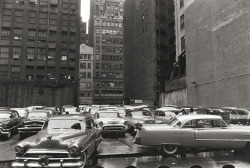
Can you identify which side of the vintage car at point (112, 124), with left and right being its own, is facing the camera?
front

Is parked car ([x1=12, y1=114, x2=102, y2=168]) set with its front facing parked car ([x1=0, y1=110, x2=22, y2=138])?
no

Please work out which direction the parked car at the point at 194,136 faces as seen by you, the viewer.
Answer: facing to the right of the viewer

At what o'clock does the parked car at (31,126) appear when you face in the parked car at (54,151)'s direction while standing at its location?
the parked car at (31,126) is roughly at 4 o'clock from the parked car at (54,151).

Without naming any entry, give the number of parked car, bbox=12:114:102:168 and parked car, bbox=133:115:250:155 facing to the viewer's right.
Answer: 1

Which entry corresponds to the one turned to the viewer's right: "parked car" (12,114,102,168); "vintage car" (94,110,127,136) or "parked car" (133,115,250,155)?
"parked car" (133,115,250,155)

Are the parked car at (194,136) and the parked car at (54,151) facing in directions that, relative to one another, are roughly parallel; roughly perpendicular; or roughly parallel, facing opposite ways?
roughly perpendicular

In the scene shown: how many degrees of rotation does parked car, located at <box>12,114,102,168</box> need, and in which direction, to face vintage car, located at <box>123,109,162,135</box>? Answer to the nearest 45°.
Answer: approximately 180°

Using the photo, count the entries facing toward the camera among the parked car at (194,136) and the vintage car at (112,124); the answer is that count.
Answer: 1

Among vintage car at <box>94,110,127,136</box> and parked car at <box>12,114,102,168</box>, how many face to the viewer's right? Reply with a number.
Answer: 0

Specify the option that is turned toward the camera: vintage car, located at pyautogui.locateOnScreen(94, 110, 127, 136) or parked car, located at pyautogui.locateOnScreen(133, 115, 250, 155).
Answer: the vintage car

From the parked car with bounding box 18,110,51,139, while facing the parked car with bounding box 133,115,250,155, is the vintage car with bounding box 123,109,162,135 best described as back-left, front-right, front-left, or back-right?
front-left

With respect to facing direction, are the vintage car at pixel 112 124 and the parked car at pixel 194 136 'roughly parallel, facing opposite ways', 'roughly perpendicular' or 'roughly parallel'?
roughly perpendicular
